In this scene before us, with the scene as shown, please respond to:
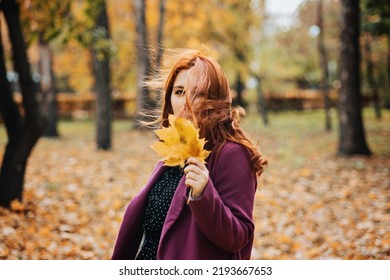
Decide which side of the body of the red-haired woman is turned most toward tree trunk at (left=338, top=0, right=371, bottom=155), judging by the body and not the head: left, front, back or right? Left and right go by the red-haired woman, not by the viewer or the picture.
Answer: back

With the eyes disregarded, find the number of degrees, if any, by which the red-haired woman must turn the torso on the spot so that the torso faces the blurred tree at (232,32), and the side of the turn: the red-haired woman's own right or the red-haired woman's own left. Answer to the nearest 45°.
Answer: approximately 135° to the red-haired woman's own right

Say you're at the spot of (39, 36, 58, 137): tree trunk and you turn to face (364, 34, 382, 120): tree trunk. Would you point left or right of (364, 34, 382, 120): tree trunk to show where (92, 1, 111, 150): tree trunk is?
right

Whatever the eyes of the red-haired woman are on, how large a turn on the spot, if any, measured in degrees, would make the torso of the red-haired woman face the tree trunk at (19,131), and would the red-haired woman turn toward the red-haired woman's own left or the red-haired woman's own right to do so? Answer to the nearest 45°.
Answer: approximately 90° to the red-haired woman's own right

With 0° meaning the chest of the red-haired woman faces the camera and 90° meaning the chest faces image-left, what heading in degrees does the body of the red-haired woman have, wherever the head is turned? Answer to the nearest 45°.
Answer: approximately 45°

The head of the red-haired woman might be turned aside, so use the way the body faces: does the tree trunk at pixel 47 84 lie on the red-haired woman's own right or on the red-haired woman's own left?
on the red-haired woman's own right

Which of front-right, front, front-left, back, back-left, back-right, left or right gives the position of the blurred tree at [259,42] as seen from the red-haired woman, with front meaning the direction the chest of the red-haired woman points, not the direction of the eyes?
back-right

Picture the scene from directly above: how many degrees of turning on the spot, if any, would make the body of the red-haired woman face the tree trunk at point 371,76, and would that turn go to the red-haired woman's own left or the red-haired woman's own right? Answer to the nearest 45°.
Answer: approximately 180°

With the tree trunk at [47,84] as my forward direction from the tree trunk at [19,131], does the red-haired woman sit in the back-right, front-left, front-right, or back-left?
back-right

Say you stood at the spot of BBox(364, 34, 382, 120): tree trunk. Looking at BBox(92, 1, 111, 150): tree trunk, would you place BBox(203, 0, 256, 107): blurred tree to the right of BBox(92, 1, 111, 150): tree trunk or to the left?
right
